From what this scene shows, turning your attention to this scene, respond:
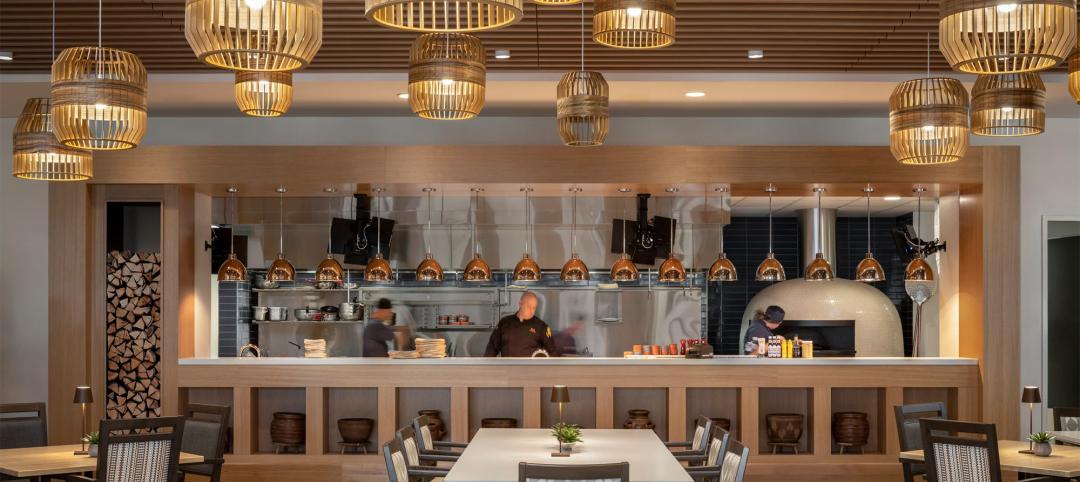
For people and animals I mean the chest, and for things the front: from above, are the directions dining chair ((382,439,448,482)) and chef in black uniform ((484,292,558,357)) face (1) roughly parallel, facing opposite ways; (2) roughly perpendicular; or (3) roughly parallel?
roughly perpendicular

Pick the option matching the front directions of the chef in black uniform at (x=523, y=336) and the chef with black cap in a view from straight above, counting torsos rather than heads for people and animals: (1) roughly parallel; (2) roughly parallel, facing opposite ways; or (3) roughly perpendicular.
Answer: roughly perpendicular

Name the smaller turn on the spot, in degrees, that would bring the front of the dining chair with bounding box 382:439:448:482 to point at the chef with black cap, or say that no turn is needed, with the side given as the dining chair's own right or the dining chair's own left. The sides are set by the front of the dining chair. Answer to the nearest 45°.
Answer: approximately 45° to the dining chair's own left

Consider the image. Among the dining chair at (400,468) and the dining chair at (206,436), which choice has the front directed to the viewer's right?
the dining chair at (400,468)

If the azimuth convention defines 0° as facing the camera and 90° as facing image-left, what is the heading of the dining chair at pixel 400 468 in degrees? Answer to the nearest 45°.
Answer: approximately 270°

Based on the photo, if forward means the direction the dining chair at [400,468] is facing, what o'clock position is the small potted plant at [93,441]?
The small potted plant is roughly at 7 o'clock from the dining chair.

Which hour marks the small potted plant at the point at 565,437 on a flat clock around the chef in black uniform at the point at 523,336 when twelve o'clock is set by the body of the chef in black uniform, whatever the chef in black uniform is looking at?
The small potted plant is roughly at 12 o'clock from the chef in black uniform.

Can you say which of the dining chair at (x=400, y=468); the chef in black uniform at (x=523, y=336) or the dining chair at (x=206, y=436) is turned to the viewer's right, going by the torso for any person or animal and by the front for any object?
the dining chair at (x=400, y=468)

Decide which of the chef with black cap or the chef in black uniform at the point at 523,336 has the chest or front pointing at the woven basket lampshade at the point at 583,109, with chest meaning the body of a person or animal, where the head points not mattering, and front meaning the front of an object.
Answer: the chef in black uniform

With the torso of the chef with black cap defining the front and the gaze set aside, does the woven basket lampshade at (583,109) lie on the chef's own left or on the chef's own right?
on the chef's own right
